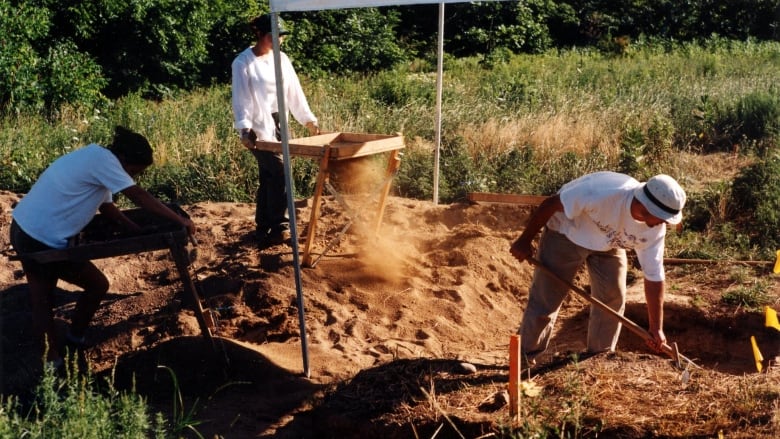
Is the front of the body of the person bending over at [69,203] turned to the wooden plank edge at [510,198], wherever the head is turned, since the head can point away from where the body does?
yes

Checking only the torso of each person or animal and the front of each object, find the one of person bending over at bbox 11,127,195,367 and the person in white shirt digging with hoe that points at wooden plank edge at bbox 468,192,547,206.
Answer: the person bending over

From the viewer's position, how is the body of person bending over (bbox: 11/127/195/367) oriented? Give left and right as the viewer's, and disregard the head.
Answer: facing to the right of the viewer

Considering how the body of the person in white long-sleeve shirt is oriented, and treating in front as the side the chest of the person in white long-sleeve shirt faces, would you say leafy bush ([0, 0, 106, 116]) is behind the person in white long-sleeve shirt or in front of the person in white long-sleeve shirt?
behind

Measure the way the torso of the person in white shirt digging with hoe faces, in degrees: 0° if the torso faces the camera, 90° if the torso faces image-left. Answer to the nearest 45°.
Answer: approximately 315°

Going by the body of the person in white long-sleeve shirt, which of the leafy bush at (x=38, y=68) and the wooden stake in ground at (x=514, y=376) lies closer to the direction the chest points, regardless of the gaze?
the wooden stake in ground

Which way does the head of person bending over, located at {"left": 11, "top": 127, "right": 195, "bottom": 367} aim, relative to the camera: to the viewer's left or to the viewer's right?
to the viewer's right

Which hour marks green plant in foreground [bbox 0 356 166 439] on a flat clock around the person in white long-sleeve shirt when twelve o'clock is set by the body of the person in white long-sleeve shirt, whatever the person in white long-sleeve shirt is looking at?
The green plant in foreground is roughly at 2 o'clock from the person in white long-sleeve shirt.

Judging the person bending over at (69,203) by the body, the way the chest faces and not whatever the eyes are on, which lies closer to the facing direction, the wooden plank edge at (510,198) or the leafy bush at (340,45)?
the wooden plank edge

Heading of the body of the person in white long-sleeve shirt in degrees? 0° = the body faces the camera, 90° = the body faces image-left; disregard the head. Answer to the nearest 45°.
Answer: approximately 315°

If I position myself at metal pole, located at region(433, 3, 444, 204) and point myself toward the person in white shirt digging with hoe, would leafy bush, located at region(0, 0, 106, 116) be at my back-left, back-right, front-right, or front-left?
back-right

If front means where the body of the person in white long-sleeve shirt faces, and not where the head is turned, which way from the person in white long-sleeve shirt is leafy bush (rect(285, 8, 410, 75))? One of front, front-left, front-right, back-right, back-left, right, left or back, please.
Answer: back-left
